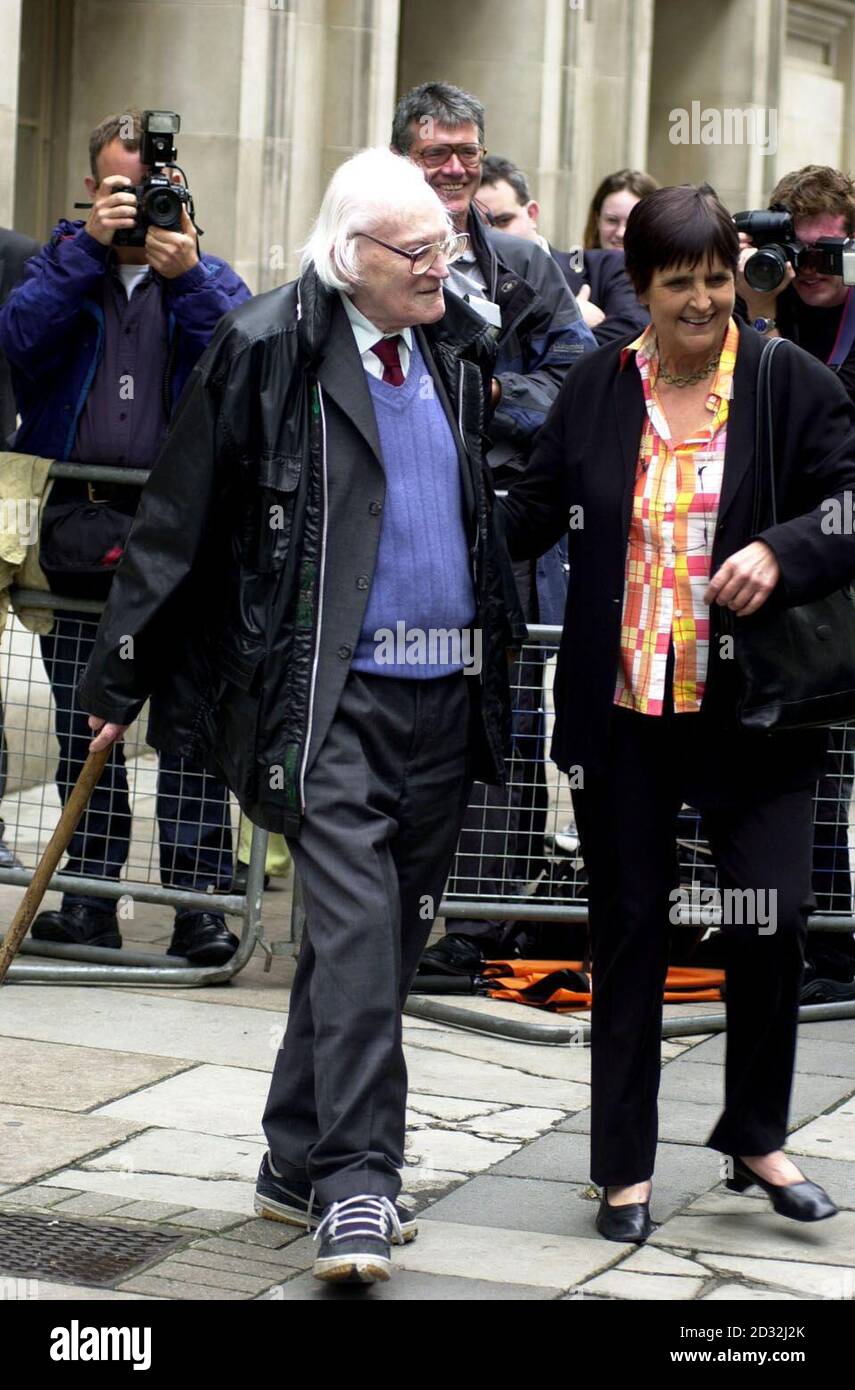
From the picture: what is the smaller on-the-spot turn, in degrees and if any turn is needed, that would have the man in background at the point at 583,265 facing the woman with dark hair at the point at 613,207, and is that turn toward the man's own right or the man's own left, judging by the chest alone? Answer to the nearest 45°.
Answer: approximately 135° to the man's own right

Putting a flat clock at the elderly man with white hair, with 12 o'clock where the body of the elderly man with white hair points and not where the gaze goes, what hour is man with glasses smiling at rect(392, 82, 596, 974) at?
The man with glasses smiling is roughly at 8 o'clock from the elderly man with white hair.

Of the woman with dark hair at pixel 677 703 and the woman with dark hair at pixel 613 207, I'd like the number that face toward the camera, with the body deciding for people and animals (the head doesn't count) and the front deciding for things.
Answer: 2

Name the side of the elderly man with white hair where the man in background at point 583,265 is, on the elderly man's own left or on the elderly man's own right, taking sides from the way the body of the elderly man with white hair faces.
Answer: on the elderly man's own left

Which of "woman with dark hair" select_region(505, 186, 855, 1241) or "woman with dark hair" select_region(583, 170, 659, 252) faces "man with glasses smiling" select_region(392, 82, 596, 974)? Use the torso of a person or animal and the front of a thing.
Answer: "woman with dark hair" select_region(583, 170, 659, 252)

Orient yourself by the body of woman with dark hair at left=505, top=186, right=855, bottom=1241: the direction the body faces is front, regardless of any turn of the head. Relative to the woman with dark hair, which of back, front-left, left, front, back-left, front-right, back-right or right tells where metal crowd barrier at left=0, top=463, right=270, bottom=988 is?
back-right

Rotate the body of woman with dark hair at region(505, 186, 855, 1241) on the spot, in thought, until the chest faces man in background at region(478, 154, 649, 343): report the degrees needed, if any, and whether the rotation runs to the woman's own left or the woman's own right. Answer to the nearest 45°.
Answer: approximately 180°

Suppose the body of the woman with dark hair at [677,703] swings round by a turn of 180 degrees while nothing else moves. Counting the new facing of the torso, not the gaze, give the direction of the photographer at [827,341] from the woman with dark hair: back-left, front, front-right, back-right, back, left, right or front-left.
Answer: front

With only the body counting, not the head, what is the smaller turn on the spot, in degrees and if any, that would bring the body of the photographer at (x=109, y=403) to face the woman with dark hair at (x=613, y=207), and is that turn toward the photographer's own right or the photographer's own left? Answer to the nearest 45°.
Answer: approximately 135° to the photographer's own left
